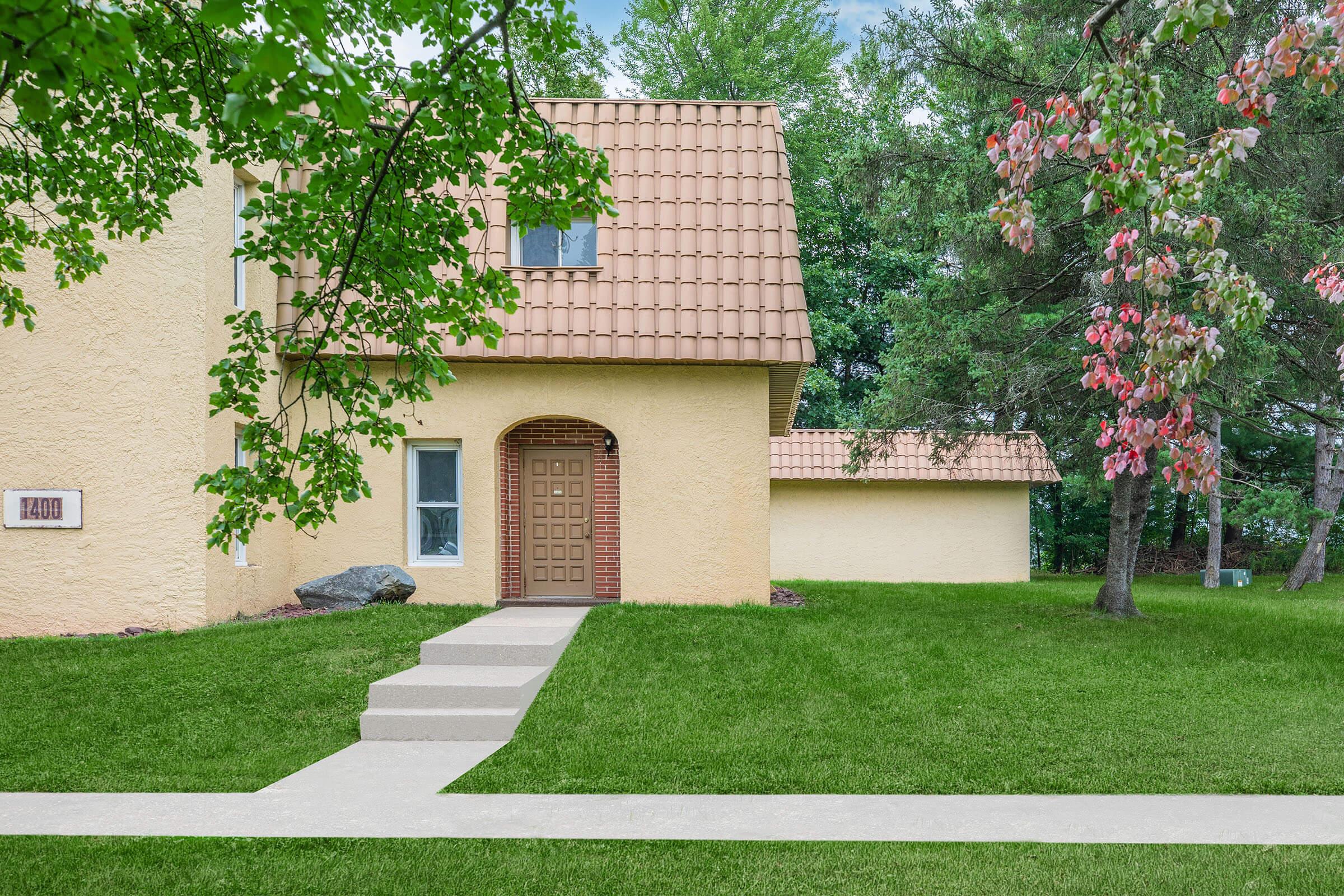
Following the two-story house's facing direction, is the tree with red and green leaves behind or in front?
in front

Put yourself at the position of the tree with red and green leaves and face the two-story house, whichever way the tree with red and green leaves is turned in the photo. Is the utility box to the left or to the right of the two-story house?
right

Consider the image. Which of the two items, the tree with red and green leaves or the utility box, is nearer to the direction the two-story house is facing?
the tree with red and green leaves

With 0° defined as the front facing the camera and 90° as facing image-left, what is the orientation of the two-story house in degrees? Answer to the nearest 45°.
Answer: approximately 0°

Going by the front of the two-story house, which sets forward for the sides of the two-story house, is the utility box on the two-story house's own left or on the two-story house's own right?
on the two-story house's own left
